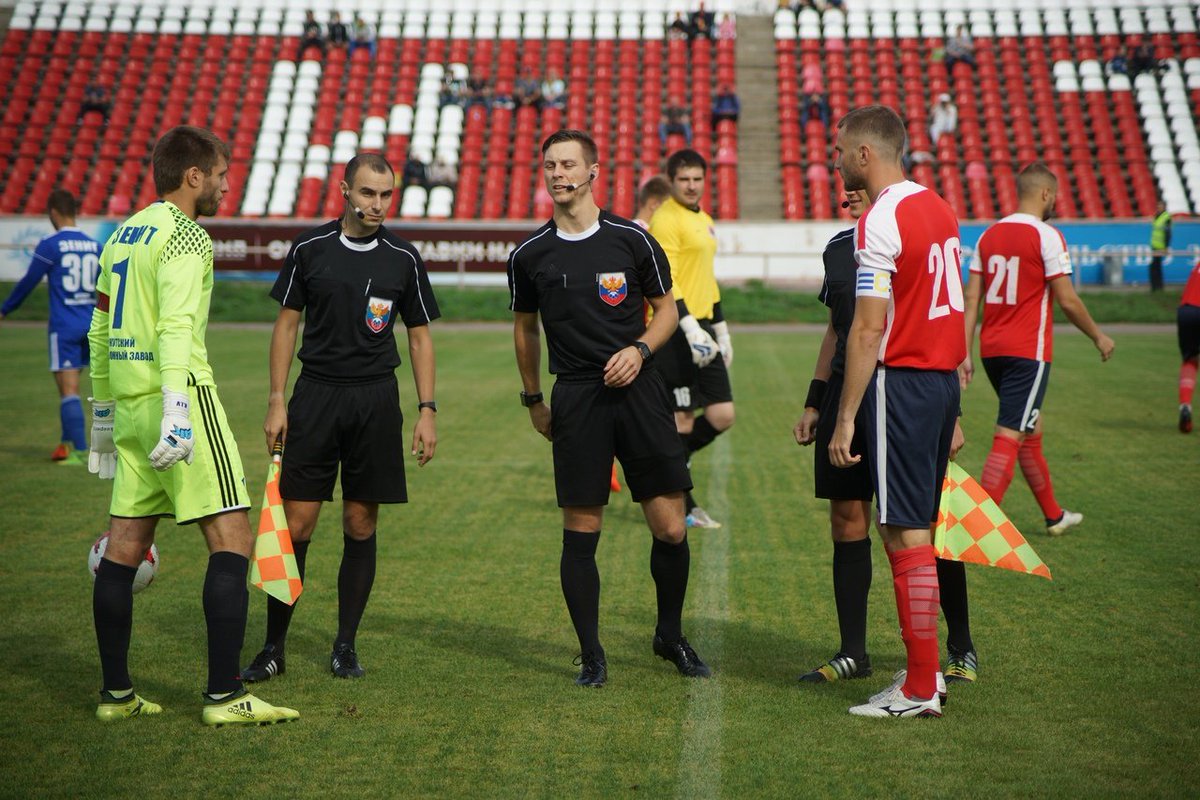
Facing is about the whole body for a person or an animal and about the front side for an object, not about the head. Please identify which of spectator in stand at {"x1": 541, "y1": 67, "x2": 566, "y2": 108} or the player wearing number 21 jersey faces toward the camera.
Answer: the spectator in stand

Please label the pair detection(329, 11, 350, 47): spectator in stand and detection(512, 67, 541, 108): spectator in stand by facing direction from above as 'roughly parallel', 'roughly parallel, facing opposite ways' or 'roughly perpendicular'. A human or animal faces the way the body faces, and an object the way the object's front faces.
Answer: roughly parallel

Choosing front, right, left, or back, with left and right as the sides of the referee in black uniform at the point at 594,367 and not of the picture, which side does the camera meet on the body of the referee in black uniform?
front

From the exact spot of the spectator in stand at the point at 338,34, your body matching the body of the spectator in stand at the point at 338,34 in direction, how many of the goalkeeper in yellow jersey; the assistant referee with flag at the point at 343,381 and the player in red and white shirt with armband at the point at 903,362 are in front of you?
3

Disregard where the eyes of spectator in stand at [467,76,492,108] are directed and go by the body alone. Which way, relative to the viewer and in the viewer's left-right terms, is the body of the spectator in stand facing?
facing the viewer

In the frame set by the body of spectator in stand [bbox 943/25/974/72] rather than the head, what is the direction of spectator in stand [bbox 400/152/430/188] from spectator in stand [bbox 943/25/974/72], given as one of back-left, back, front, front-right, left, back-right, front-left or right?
front-right

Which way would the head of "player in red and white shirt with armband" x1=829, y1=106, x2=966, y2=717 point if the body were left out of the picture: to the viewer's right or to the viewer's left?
to the viewer's left

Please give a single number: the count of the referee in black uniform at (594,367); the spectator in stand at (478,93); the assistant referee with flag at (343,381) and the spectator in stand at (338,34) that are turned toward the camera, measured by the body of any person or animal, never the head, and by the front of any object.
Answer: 4

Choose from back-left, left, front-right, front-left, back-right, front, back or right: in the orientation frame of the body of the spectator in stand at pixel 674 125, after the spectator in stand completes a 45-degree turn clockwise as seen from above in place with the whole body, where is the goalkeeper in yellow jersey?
front-left
